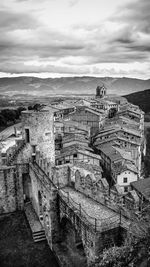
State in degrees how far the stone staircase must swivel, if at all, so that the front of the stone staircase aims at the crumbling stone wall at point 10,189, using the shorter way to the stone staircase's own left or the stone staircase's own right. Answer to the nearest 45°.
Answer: approximately 135° to the stone staircase's own right

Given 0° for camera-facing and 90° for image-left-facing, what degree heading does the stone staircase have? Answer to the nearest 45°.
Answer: approximately 0°
